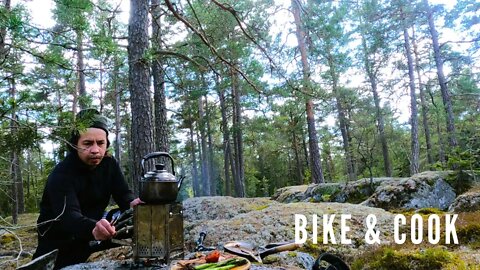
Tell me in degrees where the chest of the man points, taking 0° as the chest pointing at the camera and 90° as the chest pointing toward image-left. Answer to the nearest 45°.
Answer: approximately 315°

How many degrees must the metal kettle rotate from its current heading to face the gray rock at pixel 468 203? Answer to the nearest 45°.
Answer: approximately 45° to its left

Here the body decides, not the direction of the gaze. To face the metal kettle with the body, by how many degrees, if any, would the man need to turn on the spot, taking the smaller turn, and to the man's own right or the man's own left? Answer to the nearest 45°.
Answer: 0° — they already face it

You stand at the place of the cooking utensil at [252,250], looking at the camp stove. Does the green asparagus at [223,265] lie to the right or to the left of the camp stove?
left

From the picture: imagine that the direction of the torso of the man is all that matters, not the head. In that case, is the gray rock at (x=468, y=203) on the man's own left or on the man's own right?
on the man's own left

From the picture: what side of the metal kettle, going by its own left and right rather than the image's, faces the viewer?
right

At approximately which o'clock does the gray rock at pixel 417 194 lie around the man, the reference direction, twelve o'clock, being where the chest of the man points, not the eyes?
The gray rock is roughly at 10 o'clock from the man.

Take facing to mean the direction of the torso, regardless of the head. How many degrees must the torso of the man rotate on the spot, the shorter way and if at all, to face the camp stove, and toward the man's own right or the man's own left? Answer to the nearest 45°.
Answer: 0° — they already face it
